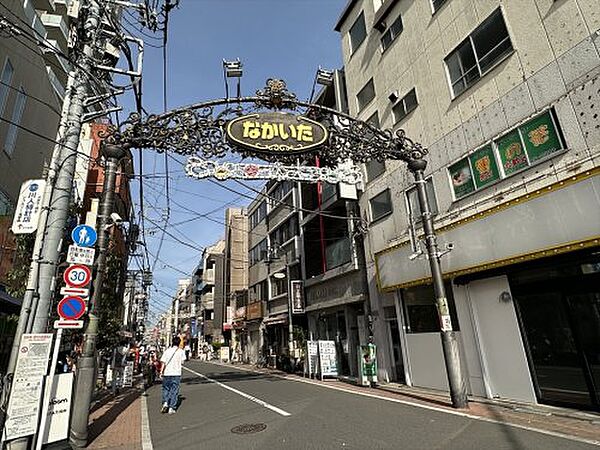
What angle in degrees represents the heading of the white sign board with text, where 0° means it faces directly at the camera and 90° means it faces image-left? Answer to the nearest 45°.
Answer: approximately 0°

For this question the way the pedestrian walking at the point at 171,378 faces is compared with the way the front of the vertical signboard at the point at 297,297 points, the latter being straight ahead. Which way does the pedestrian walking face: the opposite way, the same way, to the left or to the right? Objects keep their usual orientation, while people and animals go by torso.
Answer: the opposite way

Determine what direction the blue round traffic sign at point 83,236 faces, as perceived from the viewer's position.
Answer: facing the viewer

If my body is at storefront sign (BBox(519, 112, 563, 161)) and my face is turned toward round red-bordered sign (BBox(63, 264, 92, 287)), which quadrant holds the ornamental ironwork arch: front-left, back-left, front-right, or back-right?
front-right

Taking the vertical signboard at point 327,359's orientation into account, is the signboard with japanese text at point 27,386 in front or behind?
in front

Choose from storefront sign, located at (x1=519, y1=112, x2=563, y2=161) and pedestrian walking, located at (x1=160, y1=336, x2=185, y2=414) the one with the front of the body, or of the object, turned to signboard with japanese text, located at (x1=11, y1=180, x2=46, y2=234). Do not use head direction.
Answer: the storefront sign

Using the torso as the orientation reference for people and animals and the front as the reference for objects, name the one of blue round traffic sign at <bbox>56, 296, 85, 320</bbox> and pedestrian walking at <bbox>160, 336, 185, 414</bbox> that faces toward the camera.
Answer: the blue round traffic sign

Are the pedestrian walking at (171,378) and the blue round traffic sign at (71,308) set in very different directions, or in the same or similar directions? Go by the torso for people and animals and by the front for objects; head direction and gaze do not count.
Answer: very different directions

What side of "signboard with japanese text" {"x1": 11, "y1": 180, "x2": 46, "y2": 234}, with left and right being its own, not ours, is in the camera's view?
front

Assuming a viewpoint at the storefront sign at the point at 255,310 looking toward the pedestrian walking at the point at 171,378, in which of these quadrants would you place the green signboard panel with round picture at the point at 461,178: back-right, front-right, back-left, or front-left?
front-left
